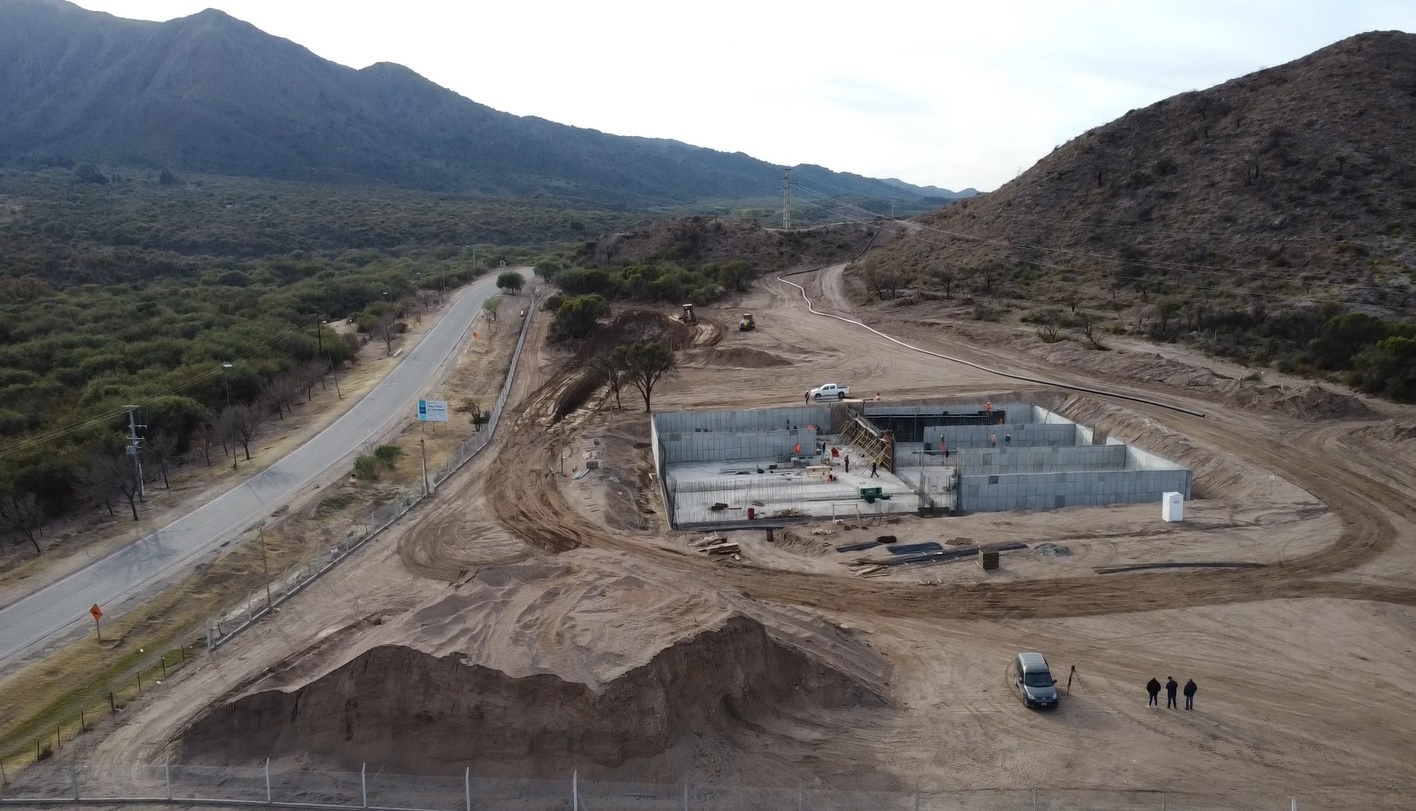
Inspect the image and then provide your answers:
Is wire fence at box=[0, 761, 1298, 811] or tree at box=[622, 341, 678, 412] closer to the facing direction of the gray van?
the wire fence

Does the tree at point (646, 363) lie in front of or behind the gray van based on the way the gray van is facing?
behind

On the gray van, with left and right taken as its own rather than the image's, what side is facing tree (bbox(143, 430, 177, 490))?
right

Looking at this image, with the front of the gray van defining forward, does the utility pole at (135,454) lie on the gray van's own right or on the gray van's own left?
on the gray van's own right

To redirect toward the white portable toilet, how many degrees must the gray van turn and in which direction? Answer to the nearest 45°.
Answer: approximately 180°

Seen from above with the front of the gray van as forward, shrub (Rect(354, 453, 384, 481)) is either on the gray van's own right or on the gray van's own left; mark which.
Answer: on the gray van's own right

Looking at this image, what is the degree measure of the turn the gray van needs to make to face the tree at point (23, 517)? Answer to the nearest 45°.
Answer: approximately 90° to its right

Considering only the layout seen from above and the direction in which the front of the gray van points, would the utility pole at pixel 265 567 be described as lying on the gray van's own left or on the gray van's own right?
on the gray van's own right

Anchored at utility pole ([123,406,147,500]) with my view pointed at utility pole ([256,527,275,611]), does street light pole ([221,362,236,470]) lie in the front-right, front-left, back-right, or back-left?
back-left

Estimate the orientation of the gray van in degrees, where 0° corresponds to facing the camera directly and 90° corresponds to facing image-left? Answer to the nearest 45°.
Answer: approximately 0°

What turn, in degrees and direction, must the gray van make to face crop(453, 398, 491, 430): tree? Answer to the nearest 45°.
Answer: approximately 135° to its right
